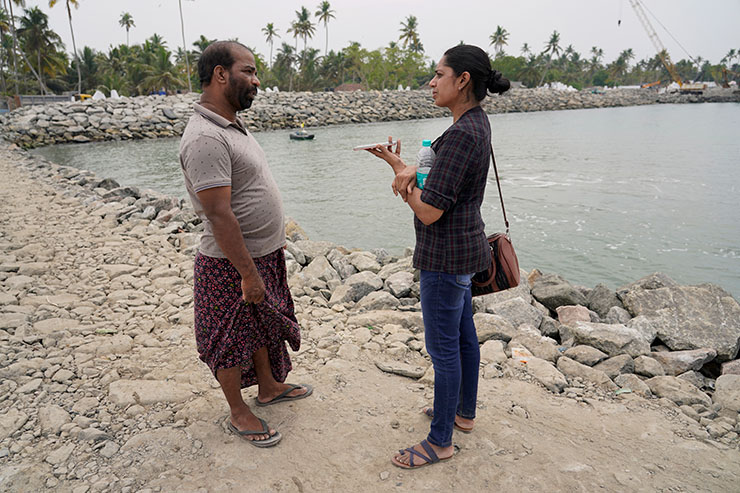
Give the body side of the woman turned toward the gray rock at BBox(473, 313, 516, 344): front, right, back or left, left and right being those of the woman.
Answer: right

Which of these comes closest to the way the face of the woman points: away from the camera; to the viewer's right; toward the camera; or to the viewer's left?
to the viewer's left

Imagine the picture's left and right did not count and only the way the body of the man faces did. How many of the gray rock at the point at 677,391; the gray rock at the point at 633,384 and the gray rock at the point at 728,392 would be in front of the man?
3

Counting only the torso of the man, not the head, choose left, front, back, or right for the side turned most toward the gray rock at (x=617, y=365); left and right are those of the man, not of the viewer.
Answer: front

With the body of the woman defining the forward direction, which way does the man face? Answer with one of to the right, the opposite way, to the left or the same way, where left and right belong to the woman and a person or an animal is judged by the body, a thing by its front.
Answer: the opposite way

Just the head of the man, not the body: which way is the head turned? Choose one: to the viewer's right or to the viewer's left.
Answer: to the viewer's right

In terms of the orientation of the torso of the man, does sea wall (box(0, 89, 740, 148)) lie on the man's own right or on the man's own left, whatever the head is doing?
on the man's own left

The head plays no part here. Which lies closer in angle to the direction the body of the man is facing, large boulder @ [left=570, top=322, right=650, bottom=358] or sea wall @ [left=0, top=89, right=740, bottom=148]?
the large boulder

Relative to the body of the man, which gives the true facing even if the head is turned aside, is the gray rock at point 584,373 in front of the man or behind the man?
in front

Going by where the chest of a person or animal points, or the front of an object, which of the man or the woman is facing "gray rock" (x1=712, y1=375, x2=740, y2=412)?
the man

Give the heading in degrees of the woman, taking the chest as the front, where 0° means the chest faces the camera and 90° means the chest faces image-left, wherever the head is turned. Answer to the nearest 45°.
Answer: approximately 90°

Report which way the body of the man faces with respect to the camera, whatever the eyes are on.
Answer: to the viewer's right
